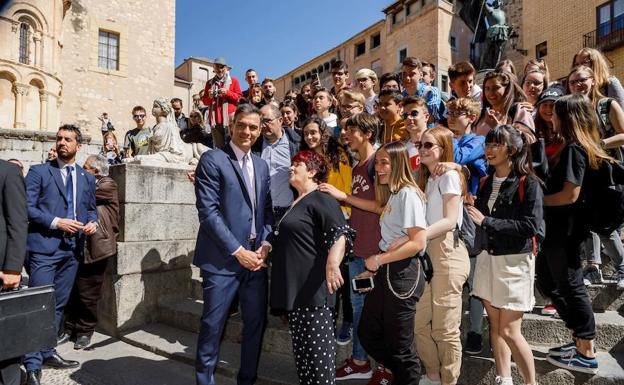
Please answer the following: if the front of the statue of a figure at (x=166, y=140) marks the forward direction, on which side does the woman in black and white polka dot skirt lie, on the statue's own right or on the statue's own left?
on the statue's own left

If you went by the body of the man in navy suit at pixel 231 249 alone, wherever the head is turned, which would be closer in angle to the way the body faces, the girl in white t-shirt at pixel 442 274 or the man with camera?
the girl in white t-shirt

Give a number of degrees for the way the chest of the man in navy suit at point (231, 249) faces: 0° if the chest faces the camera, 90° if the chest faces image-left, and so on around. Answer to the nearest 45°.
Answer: approximately 315°

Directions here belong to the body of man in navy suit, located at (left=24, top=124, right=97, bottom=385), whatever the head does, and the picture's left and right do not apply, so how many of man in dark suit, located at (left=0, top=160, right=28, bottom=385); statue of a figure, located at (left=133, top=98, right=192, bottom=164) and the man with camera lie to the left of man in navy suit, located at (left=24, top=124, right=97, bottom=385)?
2

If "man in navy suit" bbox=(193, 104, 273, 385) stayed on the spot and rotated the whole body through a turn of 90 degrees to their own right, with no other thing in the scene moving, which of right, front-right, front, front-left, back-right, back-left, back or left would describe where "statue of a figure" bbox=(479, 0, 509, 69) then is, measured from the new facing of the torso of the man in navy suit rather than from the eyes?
back

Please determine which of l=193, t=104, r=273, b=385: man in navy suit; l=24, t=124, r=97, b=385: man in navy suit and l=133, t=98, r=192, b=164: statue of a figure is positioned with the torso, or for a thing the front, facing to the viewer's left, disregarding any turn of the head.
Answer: the statue of a figure

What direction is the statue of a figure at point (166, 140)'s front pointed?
to the viewer's left

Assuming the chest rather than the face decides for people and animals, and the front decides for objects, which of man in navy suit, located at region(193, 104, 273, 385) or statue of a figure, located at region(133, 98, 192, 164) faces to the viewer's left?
the statue of a figure

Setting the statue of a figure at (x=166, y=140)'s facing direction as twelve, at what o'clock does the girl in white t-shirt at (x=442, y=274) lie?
The girl in white t-shirt is roughly at 8 o'clock from the statue of a figure.
